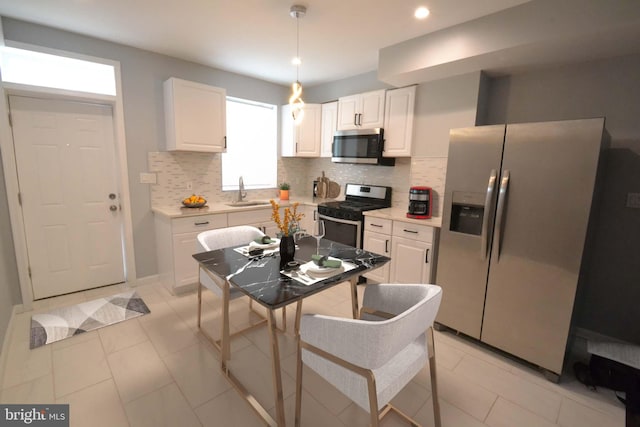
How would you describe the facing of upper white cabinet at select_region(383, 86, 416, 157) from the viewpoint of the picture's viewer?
facing the viewer and to the left of the viewer

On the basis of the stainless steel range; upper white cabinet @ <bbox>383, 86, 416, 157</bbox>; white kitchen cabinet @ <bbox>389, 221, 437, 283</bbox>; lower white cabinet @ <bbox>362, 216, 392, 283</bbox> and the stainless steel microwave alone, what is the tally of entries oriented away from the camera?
0

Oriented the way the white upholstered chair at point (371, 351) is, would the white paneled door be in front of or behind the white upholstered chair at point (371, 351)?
in front

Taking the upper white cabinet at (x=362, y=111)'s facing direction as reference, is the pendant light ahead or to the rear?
ahead

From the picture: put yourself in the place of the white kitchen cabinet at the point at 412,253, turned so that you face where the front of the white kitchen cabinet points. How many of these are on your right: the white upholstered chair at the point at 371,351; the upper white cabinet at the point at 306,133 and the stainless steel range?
2

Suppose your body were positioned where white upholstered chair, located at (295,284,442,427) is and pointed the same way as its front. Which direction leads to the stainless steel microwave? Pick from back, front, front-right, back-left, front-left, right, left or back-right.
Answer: front-right

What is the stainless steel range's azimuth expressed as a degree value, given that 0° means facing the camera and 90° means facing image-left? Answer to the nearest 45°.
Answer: approximately 45°

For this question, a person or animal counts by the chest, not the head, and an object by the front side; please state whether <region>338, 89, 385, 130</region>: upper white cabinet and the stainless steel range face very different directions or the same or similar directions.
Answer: same or similar directions

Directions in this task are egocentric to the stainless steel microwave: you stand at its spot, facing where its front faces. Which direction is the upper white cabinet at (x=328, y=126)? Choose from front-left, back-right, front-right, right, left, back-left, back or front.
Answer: right

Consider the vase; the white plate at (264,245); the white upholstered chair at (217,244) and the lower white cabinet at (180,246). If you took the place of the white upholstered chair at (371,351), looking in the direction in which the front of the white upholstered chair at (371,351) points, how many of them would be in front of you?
4

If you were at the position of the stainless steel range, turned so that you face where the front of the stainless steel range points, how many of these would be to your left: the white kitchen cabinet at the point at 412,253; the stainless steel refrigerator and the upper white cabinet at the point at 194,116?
2

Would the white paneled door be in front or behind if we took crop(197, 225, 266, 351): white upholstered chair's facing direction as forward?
behind

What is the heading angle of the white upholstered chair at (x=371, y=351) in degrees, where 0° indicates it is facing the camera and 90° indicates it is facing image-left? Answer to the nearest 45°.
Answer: approximately 135°

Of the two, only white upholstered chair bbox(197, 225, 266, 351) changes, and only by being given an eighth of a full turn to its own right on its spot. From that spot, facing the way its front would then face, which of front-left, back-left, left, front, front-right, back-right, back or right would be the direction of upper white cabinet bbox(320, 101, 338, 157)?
back-left

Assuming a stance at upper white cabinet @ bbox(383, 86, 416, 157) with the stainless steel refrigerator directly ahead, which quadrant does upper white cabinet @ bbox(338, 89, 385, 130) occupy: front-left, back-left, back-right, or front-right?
back-right

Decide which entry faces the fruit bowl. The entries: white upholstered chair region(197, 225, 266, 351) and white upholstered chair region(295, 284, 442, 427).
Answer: white upholstered chair region(295, 284, 442, 427)

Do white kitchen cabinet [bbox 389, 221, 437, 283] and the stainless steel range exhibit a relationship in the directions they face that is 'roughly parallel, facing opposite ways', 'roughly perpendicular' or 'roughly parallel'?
roughly parallel

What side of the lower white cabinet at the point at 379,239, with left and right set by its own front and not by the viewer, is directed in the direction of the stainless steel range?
right

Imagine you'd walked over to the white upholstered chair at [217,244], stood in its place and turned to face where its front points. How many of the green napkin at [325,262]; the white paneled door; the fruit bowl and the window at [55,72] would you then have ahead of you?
1
